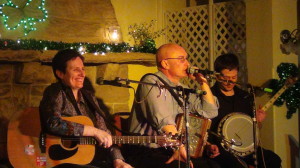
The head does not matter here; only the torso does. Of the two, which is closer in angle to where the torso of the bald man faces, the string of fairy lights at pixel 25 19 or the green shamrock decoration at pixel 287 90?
the green shamrock decoration

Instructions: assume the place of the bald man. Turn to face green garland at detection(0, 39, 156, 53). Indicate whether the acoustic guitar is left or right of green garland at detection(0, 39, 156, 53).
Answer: left

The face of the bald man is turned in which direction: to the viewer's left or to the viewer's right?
to the viewer's right

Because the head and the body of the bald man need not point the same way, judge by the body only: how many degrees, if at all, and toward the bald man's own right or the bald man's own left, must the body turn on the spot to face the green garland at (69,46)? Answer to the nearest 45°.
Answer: approximately 135° to the bald man's own left

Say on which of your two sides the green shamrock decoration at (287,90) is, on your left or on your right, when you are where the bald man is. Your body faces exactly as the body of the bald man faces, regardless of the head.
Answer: on your left

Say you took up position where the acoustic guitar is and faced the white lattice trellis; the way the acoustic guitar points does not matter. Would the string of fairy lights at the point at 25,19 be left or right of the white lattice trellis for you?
left

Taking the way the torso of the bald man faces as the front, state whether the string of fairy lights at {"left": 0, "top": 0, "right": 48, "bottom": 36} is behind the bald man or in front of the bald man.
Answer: behind

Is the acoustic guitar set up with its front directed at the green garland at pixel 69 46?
no

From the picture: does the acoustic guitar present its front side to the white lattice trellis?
no

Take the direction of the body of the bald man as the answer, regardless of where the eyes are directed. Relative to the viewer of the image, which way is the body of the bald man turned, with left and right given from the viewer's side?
facing to the right of the viewer

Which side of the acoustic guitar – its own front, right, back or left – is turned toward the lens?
front

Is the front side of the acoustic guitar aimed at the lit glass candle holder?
no
